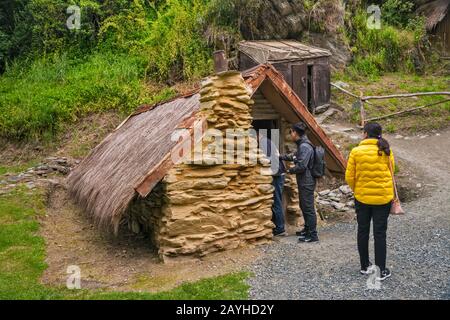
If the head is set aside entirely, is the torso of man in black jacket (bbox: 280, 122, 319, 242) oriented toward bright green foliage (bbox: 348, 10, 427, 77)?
no

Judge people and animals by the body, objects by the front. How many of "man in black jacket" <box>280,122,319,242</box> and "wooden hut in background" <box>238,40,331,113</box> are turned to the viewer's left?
1

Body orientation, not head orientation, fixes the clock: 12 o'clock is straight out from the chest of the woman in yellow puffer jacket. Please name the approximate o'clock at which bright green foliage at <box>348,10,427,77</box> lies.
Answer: The bright green foliage is roughly at 12 o'clock from the woman in yellow puffer jacket.

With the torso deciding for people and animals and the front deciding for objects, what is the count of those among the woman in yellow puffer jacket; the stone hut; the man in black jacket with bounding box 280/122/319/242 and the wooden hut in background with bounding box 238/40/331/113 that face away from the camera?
1

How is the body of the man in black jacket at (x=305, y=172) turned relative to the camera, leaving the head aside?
to the viewer's left

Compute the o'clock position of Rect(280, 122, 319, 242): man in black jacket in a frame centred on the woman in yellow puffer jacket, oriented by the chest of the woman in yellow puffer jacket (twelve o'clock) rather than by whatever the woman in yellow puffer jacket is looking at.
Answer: The man in black jacket is roughly at 11 o'clock from the woman in yellow puffer jacket.

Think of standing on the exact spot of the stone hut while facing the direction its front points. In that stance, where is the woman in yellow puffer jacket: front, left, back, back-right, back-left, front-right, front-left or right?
front

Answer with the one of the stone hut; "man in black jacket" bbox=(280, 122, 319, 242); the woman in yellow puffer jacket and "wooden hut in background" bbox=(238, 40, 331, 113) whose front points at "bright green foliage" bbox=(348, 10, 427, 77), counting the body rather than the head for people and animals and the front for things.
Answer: the woman in yellow puffer jacket

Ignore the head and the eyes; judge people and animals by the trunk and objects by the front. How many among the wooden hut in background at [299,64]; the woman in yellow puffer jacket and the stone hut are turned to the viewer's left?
0

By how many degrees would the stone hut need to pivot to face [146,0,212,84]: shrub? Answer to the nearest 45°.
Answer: approximately 135° to its left

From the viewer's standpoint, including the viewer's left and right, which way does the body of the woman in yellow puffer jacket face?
facing away from the viewer

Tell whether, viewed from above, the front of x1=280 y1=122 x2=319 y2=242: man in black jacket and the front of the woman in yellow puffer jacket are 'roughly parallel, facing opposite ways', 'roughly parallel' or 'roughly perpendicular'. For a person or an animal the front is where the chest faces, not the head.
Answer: roughly perpendicular

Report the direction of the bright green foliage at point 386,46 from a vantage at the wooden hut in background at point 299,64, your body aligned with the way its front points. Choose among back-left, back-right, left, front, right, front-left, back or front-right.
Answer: left

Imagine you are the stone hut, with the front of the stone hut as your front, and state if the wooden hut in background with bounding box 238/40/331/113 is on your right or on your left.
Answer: on your left
